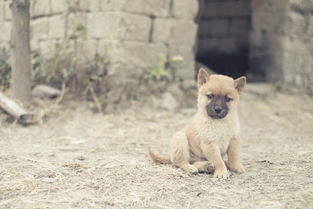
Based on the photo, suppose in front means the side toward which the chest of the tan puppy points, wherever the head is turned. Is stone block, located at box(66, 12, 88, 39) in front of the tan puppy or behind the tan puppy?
behind

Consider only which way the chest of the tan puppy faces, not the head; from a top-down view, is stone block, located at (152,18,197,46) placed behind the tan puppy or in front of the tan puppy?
behind

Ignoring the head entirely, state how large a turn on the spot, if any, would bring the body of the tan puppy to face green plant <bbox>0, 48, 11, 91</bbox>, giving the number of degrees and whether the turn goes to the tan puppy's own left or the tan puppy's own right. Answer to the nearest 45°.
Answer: approximately 180°

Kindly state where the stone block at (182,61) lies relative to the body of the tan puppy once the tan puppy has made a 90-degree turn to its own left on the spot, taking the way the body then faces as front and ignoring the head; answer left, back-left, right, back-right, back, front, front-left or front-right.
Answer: front-left

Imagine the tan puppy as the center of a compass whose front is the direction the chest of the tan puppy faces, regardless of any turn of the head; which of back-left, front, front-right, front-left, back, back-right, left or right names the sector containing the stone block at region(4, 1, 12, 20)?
back

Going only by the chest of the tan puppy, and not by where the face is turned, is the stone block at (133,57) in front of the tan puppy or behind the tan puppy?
behind

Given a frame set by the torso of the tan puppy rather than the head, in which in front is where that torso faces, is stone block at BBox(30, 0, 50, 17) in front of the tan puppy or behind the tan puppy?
behind

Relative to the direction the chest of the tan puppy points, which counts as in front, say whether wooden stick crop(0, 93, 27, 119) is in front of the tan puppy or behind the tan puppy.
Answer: behind

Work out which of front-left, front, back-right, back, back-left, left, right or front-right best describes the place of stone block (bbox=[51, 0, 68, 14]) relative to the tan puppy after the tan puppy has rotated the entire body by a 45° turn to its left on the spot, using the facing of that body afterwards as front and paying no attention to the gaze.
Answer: back-left

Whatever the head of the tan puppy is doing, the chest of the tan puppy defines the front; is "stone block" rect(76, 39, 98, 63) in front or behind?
behind

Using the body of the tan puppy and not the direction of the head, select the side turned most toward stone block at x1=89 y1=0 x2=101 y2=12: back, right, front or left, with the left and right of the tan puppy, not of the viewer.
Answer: back

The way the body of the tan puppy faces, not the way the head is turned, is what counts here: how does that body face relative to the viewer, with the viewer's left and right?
facing the viewer and to the right of the viewer

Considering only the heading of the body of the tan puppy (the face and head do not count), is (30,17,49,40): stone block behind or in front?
behind

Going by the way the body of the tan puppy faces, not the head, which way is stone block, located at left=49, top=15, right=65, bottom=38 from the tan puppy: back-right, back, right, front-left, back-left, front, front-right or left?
back
